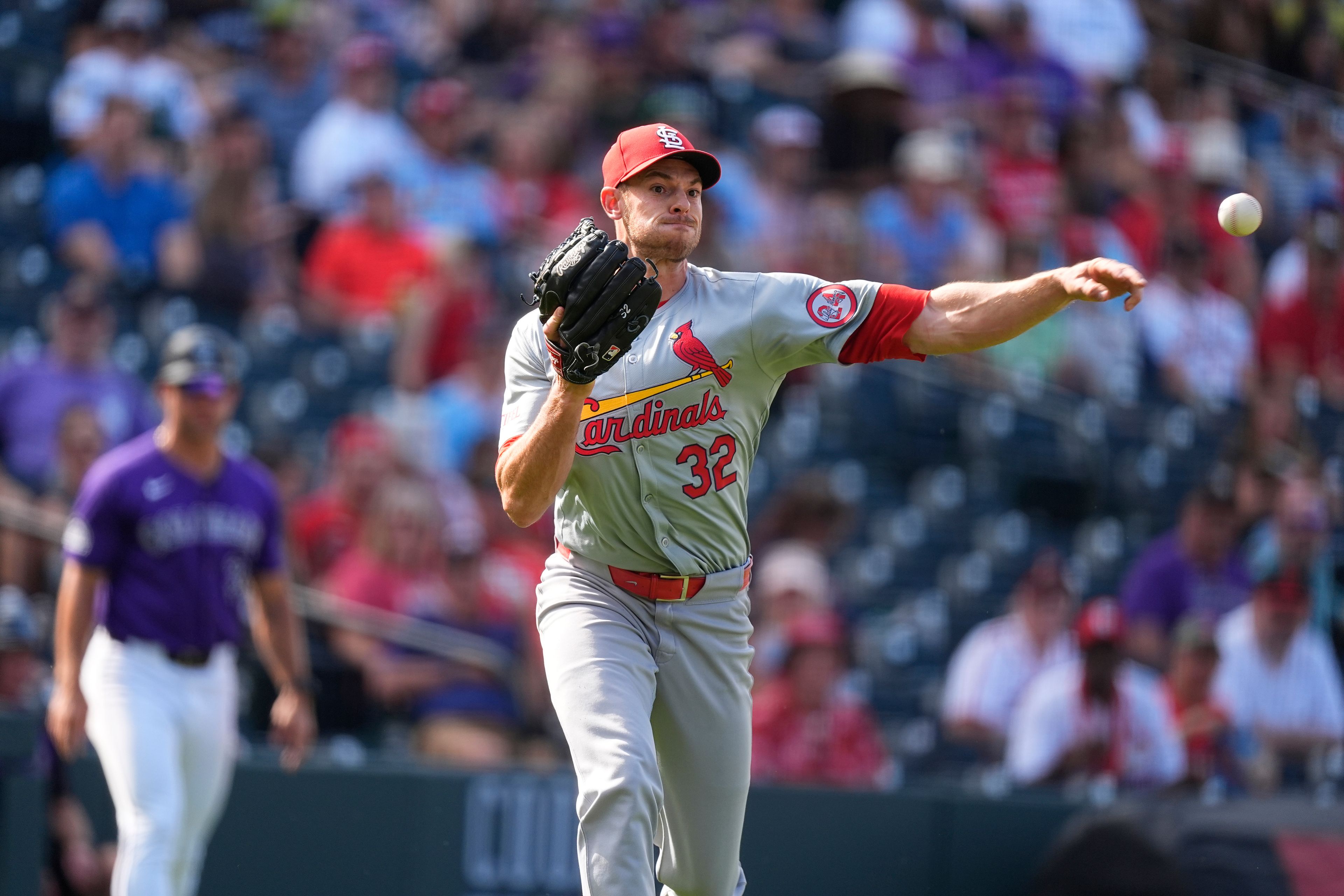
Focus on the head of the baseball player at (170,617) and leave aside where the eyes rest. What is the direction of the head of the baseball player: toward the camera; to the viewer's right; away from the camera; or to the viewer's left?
toward the camera

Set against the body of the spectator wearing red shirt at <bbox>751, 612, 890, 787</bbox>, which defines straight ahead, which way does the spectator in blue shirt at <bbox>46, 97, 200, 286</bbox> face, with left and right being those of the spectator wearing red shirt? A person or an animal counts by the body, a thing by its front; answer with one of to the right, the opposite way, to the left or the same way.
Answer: the same way

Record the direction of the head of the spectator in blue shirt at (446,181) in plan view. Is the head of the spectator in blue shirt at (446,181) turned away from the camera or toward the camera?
toward the camera

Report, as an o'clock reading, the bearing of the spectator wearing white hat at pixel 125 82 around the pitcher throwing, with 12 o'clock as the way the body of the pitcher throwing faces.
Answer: The spectator wearing white hat is roughly at 5 o'clock from the pitcher throwing.

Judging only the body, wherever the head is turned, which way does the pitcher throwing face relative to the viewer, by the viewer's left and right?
facing the viewer

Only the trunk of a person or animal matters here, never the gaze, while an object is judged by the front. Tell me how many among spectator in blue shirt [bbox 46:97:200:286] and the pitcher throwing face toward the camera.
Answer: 2

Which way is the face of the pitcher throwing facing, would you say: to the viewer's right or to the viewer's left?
to the viewer's right

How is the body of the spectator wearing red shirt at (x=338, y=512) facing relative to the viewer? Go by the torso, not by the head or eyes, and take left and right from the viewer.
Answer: facing the viewer and to the right of the viewer

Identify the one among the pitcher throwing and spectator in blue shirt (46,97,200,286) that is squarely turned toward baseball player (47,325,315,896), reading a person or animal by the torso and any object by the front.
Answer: the spectator in blue shirt

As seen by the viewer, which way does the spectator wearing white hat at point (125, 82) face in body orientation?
toward the camera

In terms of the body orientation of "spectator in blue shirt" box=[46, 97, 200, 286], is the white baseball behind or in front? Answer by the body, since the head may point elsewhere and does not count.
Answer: in front

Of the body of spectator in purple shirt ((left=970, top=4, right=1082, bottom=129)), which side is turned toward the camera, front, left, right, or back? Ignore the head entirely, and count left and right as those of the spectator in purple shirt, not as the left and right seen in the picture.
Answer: front

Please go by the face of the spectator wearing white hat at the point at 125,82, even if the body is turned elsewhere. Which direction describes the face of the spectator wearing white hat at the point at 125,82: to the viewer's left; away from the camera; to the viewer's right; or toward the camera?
toward the camera

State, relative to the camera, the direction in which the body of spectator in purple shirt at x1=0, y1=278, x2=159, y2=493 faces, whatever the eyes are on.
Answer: toward the camera

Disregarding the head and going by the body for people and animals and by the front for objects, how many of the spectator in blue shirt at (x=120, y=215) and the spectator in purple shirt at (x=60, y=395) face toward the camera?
2

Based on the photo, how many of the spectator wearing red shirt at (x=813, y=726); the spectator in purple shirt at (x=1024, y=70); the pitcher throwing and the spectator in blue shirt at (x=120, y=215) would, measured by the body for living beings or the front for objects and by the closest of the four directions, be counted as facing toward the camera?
4

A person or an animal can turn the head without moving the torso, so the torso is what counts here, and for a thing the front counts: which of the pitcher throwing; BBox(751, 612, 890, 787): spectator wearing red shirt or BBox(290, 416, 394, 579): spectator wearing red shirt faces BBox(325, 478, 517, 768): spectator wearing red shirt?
BBox(290, 416, 394, 579): spectator wearing red shirt

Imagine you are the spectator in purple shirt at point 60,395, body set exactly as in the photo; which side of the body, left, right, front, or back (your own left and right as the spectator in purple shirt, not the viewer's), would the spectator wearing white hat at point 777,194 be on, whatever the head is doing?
left
